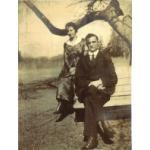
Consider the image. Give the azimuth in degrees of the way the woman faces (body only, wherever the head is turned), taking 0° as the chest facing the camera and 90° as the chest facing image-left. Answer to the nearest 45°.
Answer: approximately 45°
